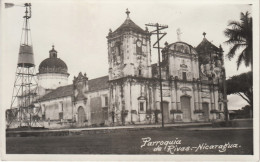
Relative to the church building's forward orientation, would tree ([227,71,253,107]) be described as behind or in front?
in front

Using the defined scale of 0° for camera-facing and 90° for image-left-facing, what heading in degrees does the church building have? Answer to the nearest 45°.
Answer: approximately 315°

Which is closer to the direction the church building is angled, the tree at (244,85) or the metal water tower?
the tree
